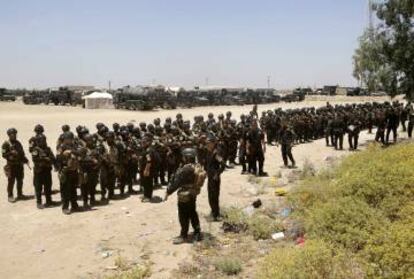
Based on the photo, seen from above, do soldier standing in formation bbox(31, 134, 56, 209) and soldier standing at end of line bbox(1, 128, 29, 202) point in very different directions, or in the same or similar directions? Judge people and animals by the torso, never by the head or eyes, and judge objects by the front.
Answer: same or similar directions

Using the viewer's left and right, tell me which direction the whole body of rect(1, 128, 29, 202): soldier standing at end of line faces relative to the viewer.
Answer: facing the viewer and to the right of the viewer

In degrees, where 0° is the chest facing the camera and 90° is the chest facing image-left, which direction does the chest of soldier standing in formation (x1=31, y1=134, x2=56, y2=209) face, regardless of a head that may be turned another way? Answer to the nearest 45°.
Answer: approximately 315°

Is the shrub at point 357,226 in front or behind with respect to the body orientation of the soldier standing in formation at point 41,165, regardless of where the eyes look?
in front

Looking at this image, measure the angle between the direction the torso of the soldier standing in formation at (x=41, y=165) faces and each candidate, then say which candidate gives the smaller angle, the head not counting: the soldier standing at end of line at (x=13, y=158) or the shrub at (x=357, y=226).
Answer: the shrub

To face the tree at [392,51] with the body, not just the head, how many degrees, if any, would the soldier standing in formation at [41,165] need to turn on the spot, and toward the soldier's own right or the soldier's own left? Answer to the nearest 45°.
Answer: approximately 90° to the soldier's own left

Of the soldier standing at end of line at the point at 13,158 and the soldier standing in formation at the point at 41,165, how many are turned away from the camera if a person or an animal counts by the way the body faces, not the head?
0
